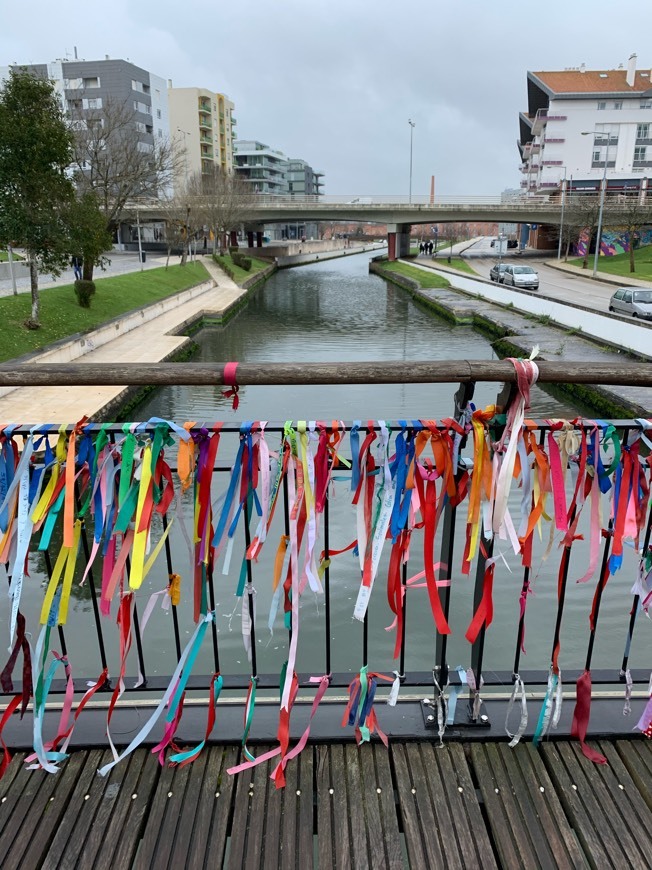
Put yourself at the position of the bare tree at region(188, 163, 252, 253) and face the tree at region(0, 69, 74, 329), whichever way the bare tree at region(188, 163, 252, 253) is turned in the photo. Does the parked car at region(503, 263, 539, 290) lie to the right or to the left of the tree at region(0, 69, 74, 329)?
left

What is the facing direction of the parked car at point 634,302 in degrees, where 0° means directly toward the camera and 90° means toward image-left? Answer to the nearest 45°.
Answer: approximately 315°

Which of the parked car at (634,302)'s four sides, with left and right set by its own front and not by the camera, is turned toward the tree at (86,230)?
right

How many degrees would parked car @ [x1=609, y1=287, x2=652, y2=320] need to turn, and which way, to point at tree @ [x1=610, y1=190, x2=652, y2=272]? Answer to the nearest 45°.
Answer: approximately 135° to its left

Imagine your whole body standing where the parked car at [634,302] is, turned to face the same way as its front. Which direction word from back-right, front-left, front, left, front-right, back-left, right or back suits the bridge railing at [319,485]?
front-right

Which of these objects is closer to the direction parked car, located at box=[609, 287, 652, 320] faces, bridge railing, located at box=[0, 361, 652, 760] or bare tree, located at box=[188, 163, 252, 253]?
the bridge railing
